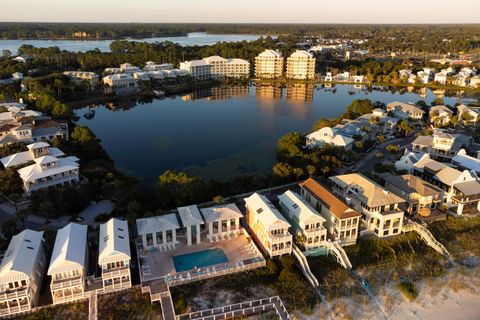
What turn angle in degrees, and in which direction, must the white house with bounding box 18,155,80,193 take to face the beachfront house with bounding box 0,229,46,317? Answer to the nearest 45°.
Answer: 0° — it already faces it

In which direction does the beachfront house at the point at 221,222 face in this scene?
toward the camera

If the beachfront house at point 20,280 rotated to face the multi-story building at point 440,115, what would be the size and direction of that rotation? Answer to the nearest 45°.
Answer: approximately 90° to its left

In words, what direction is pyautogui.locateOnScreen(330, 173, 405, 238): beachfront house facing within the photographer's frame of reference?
facing the viewer and to the right of the viewer

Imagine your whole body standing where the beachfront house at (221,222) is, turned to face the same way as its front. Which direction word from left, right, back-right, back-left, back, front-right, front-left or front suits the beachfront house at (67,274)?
front-right

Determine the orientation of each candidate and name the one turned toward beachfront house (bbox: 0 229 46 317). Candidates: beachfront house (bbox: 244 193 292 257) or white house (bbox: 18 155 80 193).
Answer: the white house

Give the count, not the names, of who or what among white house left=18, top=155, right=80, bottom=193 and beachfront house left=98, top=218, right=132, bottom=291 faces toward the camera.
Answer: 2

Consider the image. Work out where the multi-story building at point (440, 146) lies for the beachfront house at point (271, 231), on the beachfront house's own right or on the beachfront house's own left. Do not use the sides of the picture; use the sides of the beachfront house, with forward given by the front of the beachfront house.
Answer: on the beachfront house's own left

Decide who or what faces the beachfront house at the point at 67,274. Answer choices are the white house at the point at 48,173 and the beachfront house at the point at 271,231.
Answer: the white house

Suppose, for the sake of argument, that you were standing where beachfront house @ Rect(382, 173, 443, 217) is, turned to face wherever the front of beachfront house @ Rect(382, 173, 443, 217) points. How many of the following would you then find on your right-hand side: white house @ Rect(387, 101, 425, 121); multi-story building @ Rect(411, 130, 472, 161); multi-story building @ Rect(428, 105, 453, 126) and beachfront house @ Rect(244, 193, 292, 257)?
1

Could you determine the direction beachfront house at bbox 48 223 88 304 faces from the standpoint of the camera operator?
facing the viewer

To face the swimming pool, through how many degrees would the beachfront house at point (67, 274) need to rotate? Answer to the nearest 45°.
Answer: approximately 90° to its left

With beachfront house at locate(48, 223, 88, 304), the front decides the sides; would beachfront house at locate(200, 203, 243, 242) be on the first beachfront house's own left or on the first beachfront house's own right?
on the first beachfront house's own left

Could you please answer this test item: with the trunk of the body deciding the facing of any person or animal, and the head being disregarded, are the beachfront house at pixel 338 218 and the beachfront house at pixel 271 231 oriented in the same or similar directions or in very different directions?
same or similar directions

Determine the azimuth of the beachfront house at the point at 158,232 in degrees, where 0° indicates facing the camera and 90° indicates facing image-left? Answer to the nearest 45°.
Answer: approximately 0°

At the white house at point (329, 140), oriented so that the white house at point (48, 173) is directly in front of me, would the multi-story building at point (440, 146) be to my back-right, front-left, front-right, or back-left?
back-left

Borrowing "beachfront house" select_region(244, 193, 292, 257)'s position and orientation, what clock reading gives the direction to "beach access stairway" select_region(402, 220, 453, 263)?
The beach access stairway is roughly at 10 o'clock from the beachfront house.

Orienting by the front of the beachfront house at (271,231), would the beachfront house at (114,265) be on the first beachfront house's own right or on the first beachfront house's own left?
on the first beachfront house's own right

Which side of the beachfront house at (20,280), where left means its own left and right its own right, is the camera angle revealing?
front
